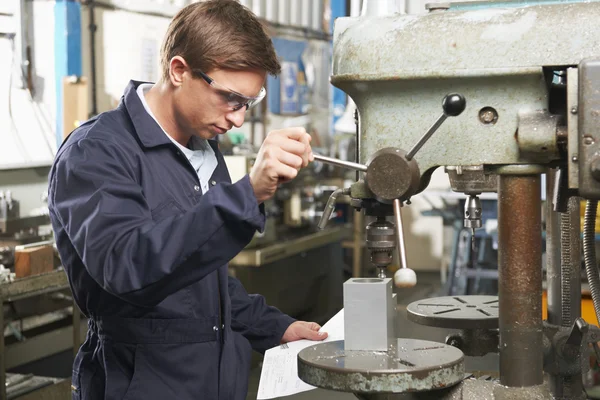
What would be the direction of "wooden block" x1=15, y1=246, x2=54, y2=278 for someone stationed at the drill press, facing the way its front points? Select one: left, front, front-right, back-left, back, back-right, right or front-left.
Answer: front-right

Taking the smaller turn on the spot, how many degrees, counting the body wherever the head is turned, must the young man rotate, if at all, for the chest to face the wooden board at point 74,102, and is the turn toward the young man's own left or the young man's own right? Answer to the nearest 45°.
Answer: approximately 135° to the young man's own left

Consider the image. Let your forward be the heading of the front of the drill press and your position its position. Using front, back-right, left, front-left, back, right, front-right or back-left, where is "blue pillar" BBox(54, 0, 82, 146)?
front-right

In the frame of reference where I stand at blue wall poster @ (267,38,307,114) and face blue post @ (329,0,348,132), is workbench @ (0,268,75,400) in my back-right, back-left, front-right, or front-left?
back-right

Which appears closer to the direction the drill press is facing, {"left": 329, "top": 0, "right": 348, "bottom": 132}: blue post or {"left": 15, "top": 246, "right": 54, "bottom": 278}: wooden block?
the wooden block

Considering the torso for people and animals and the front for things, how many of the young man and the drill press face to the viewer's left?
1

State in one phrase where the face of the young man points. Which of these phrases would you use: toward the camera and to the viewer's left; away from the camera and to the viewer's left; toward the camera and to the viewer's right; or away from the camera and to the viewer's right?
toward the camera and to the viewer's right

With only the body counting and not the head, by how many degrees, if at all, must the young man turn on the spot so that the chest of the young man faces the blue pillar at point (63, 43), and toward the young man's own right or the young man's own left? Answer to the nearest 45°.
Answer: approximately 135° to the young man's own left

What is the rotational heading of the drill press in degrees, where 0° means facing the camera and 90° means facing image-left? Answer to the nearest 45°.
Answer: approximately 90°

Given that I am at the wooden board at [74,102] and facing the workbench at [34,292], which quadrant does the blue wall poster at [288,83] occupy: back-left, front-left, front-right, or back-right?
back-left
